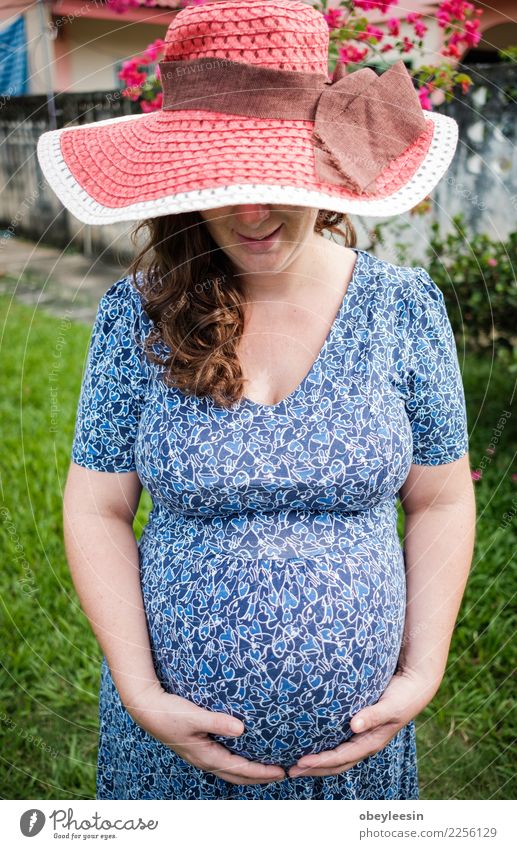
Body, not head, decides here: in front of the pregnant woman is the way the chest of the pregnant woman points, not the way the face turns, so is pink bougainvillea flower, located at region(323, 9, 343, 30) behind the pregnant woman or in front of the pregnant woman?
behind

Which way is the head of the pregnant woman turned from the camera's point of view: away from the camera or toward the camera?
toward the camera

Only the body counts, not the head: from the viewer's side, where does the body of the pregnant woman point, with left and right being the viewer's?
facing the viewer

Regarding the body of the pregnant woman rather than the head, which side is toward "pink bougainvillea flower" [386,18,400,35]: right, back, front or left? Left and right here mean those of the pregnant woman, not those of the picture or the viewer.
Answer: back

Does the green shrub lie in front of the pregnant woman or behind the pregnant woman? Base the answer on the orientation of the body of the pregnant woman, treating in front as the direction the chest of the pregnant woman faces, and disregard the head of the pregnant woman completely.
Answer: behind
